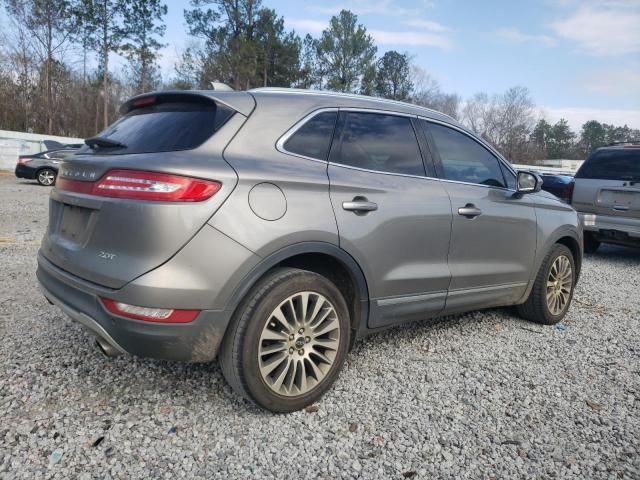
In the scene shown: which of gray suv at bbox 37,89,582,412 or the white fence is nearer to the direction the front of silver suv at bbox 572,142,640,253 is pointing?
the white fence

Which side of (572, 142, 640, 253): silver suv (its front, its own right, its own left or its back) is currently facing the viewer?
back

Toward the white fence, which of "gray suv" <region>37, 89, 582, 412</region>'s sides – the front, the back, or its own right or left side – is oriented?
left

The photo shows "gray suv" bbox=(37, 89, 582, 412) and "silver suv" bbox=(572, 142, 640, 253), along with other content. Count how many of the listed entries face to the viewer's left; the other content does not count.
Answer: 0

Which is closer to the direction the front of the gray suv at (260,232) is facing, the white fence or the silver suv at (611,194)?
the silver suv

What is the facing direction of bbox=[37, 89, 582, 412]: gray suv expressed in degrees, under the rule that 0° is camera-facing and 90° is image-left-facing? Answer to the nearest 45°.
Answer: approximately 225°

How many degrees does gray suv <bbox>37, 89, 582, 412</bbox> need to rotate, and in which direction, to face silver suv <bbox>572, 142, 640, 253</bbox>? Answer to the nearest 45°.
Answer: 0° — it already faces it

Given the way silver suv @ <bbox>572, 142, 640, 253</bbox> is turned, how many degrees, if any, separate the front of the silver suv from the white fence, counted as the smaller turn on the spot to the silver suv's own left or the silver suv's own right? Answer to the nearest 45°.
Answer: approximately 90° to the silver suv's own left
